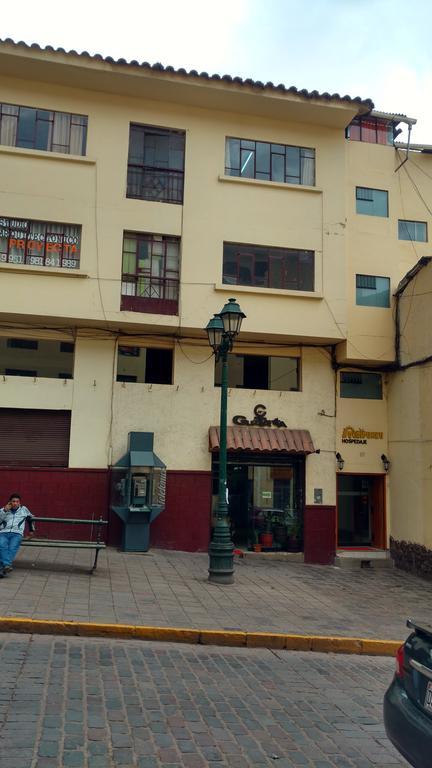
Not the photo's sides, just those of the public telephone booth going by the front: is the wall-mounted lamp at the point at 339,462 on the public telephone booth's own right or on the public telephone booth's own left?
on the public telephone booth's own left

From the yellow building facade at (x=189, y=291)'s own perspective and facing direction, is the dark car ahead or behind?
ahead

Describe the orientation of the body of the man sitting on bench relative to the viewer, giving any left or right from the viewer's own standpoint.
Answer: facing the viewer

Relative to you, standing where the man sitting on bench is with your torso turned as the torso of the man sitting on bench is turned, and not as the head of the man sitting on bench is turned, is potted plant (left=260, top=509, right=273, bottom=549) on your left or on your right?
on your left

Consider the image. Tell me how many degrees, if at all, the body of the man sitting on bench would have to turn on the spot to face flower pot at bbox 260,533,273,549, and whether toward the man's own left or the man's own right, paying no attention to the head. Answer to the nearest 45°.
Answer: approximately 135° to the man's own left

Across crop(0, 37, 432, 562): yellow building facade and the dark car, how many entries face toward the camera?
1

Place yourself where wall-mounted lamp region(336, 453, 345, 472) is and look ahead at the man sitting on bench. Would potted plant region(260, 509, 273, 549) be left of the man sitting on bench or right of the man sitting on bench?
right

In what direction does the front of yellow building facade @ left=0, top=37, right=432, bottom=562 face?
toward the camera

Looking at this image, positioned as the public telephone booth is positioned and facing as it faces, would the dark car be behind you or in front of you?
in front

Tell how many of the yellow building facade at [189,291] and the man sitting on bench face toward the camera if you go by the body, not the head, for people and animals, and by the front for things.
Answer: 2

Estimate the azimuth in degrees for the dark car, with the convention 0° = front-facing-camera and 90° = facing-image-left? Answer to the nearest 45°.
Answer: approximately 225°
